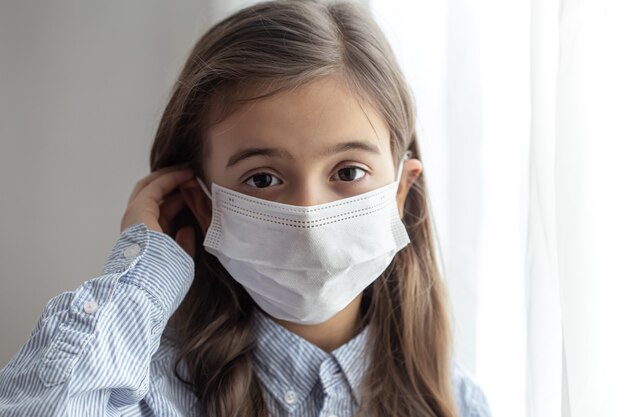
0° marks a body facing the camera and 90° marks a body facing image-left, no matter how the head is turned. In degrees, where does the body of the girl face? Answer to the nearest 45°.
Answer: approximately 0°
